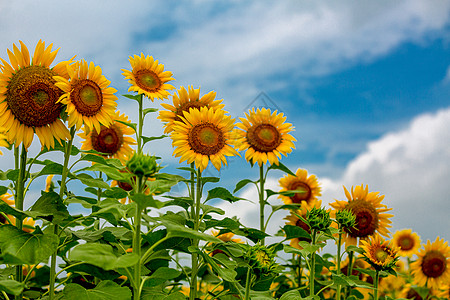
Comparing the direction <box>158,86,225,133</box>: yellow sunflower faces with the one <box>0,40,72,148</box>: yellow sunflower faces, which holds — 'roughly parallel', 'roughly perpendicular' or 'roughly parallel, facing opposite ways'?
roughly parallel

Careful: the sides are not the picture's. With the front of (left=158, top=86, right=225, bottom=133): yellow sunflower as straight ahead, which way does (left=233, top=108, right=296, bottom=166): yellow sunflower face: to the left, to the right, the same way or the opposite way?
the same way

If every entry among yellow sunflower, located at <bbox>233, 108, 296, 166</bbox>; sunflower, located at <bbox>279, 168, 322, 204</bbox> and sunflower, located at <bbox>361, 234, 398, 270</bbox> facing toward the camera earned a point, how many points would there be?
3

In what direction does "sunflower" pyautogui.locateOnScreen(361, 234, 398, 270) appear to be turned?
toward the camera

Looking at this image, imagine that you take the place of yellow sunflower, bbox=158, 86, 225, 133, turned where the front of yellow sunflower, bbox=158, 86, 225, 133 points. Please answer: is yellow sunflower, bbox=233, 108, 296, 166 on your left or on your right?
on your left

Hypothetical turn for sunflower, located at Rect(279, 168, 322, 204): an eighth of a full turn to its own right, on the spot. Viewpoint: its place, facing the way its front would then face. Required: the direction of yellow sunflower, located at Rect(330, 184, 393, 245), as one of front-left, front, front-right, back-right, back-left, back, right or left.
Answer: left

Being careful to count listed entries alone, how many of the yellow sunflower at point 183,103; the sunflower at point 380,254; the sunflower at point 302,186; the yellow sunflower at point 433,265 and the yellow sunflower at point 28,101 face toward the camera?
5

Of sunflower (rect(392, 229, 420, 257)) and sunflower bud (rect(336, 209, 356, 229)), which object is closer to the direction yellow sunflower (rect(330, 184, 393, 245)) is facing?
the sunflower bud

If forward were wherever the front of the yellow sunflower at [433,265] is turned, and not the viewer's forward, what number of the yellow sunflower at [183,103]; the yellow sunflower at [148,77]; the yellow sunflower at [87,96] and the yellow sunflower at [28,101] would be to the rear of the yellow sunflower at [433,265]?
0

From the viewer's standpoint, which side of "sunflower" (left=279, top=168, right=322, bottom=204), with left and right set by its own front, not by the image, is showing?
front

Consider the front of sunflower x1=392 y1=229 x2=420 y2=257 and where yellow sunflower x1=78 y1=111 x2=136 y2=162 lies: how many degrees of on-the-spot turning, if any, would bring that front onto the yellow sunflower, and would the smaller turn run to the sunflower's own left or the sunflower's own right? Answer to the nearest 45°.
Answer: approximately 45° to the sunflower's own right

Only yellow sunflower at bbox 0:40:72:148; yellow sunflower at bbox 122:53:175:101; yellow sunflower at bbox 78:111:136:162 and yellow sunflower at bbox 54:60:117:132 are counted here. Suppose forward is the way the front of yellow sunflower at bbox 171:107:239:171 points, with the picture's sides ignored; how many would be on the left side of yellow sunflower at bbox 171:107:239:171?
0

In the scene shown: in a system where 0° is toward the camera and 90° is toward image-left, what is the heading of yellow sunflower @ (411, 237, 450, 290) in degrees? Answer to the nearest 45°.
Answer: approximately 0°

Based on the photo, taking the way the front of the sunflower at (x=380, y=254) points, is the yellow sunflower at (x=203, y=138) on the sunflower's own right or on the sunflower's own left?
on the sunflower's own right

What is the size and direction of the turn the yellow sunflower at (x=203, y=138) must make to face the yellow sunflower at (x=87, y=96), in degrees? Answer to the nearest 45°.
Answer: approximately 45° to its right

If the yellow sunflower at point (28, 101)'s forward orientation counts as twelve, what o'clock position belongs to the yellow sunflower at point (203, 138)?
the yellow sunflower at point (203, 138) is roughly at 9 o'clock from the yellow sunflower at point (28, 101).

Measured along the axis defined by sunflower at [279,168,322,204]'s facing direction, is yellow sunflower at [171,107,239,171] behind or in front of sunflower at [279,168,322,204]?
in front

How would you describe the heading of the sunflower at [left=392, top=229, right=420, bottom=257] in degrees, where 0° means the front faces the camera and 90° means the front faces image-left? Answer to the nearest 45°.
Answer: approximately 0°

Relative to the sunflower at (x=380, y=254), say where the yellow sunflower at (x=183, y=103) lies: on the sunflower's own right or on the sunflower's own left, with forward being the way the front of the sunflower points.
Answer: on the sunflower's own right

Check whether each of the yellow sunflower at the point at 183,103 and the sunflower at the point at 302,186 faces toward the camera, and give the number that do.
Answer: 2
